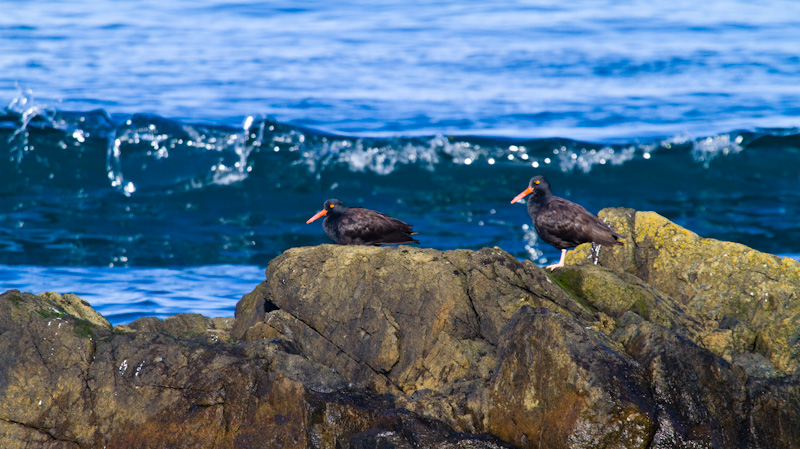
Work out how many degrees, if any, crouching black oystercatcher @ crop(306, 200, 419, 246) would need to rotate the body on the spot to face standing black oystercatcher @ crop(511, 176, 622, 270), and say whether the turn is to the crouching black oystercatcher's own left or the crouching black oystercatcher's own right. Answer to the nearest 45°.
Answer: approximately 180°

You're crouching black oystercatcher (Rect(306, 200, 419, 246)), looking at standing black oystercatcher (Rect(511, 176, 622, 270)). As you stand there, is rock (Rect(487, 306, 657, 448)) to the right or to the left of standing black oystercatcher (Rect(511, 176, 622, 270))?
right

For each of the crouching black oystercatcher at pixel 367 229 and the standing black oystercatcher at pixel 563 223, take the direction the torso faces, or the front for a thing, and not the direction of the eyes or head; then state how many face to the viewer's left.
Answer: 2

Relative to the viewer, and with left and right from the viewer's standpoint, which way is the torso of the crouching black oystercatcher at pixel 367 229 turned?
facing to the left of the viewer

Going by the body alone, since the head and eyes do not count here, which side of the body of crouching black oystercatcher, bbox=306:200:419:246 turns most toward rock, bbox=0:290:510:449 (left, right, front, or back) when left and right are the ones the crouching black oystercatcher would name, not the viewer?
left

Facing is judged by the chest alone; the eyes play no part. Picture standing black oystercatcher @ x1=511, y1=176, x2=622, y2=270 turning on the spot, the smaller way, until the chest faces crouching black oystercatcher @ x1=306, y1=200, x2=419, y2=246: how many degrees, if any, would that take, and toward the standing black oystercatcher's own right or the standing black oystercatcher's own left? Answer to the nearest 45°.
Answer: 0° — it already faces it

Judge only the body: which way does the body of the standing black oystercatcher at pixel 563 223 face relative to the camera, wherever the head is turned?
to the viewer's left

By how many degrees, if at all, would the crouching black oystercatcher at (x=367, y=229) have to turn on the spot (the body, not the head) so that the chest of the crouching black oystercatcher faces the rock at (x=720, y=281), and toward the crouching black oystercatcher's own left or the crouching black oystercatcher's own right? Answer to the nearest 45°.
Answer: approximately 135° to the crouching black oystercatcher's own left
